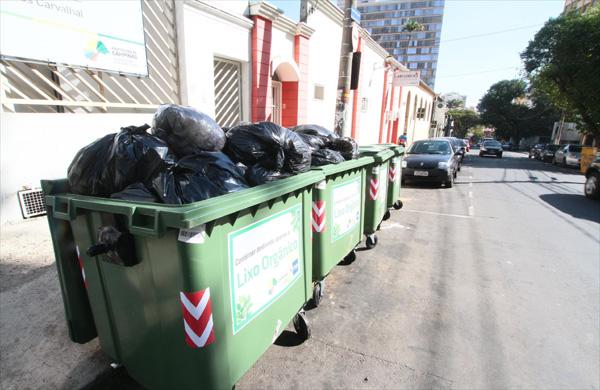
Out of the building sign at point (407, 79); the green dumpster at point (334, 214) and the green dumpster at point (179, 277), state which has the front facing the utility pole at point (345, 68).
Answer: the building sign

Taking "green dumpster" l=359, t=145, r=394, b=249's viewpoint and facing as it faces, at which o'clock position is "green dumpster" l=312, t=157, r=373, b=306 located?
"green dumpster" l=312, t=157, r=373, b=306 is roughly at 2 o'clock from "green dumpster" l=359, t=145, r=394, b=249.

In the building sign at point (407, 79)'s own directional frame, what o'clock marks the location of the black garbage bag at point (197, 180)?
The black garbage bag is roughly at 12 o'clock from the building sign.

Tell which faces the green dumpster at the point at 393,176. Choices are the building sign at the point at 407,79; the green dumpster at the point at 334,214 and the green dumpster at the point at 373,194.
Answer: the building sign

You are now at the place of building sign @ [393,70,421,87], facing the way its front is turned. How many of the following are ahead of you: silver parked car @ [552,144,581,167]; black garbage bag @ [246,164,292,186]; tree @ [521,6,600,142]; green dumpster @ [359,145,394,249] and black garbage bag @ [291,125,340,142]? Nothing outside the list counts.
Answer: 3

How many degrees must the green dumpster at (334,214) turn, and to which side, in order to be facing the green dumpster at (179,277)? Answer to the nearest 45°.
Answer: approximately 90° to its right

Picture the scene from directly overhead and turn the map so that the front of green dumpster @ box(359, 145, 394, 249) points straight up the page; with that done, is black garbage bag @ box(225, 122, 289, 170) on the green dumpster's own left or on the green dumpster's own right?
on the green dumpster's own right

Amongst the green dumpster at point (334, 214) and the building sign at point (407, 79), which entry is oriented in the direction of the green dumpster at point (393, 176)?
the building sign

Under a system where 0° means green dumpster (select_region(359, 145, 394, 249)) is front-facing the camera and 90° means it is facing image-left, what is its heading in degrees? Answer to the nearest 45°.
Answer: approximately 315°

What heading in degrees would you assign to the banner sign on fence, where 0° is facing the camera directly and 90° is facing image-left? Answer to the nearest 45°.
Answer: approximately 315°

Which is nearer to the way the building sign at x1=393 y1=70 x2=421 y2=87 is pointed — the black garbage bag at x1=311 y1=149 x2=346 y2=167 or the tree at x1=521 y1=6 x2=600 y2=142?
the black garbage bag

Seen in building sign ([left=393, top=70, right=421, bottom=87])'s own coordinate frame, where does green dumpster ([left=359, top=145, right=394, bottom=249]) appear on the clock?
The green dumpster is roughly at 12 o'clock from the building sign.
